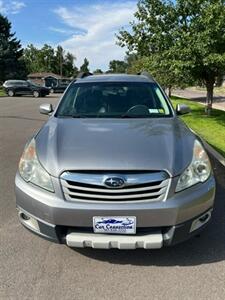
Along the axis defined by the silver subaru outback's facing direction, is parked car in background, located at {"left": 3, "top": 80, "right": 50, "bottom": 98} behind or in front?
behind

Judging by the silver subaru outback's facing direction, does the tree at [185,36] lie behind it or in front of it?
behind

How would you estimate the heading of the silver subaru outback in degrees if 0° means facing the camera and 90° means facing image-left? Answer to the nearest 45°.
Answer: approximately 0°
